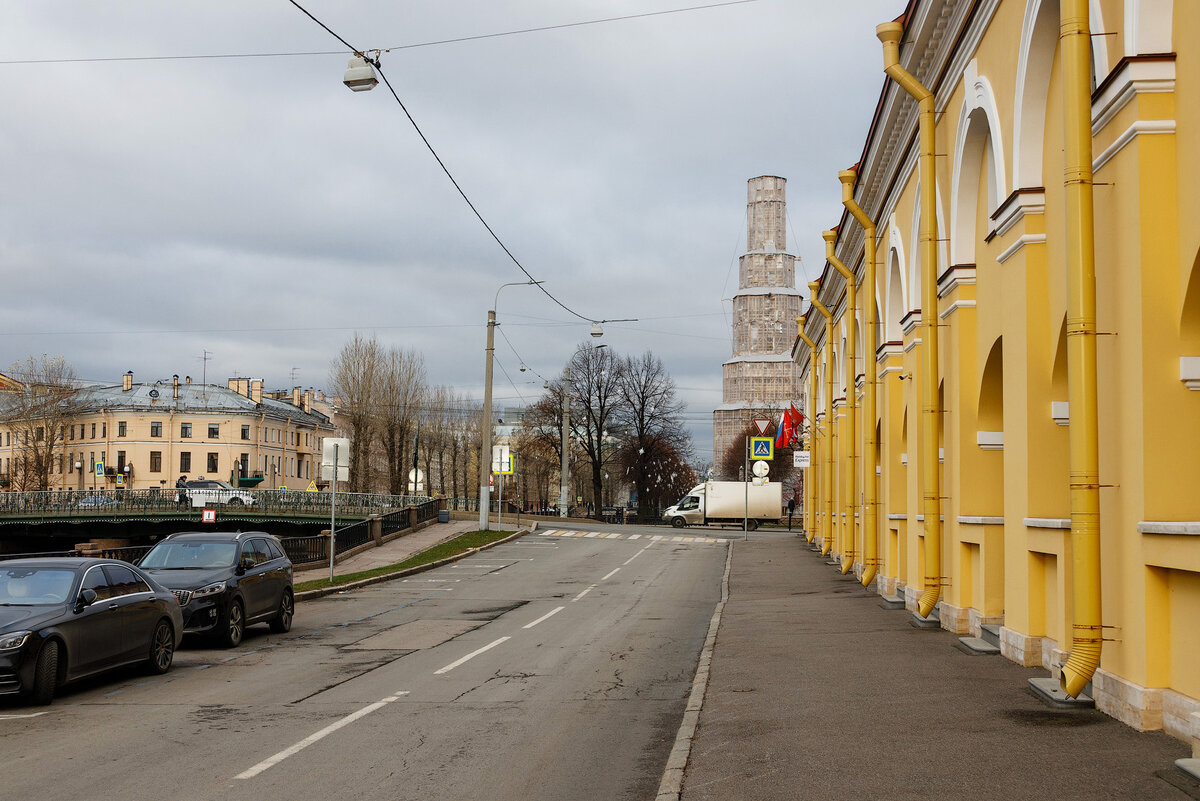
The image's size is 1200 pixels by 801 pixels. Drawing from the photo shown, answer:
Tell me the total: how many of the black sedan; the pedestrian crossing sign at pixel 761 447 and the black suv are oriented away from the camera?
0

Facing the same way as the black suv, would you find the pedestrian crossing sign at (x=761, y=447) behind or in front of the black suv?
behind

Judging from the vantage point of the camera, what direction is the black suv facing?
facing the viewer and to the left of the viewer

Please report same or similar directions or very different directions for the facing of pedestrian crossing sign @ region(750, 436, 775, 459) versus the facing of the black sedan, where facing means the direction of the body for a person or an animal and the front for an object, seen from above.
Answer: same or similar directions

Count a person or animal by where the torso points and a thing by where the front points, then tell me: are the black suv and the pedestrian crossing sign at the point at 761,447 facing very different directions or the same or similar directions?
same or similar directions

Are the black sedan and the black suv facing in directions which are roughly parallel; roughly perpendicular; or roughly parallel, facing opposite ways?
roughly parallel

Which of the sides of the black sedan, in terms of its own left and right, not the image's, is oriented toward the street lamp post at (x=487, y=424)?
back

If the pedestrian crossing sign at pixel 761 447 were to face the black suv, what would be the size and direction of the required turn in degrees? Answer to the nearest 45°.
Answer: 0° — it already faces it

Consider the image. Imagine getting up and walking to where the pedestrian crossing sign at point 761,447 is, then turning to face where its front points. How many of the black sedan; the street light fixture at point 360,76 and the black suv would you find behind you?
0

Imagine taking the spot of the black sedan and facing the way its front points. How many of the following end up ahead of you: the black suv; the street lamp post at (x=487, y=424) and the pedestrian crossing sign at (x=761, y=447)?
0

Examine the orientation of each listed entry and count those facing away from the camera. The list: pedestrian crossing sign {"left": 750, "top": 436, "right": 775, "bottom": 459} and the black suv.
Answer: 0

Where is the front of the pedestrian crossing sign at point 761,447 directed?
toward the camera

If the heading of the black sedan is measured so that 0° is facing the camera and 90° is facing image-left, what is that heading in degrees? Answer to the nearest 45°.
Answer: approximately 45°
